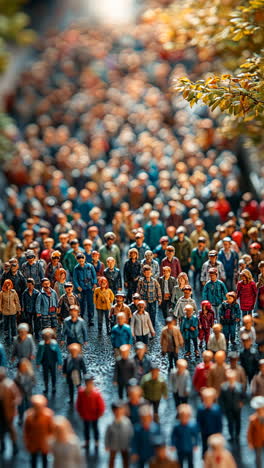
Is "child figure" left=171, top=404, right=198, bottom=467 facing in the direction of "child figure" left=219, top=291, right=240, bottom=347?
no

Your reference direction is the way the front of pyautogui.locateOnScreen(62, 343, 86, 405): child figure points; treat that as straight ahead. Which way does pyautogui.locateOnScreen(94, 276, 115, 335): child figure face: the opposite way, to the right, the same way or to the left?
the same way

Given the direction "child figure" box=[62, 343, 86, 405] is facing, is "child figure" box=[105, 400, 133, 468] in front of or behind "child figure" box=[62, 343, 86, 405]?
in front

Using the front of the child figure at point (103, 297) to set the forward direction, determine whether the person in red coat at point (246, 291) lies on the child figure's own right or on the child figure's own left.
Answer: on the child figure's own left

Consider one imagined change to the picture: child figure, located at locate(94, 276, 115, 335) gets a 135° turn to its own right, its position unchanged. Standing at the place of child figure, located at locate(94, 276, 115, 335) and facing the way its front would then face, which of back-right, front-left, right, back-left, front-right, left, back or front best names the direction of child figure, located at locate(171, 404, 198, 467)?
back-left

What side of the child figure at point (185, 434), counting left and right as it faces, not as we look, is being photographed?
front

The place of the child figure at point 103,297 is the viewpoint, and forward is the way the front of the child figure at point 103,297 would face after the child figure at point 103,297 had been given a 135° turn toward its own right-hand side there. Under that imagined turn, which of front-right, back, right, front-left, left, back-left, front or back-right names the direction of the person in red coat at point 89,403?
back-left

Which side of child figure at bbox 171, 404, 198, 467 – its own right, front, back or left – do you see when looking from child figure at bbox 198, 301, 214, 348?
back

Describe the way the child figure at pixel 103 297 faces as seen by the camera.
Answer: facing the viewer

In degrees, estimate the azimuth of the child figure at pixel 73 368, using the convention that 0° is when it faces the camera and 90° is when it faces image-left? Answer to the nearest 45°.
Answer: approximately 0°

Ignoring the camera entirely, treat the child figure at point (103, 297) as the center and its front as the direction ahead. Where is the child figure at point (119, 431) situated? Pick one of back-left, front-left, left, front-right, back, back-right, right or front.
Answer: front

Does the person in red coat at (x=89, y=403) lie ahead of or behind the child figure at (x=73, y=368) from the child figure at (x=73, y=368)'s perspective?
ahead
